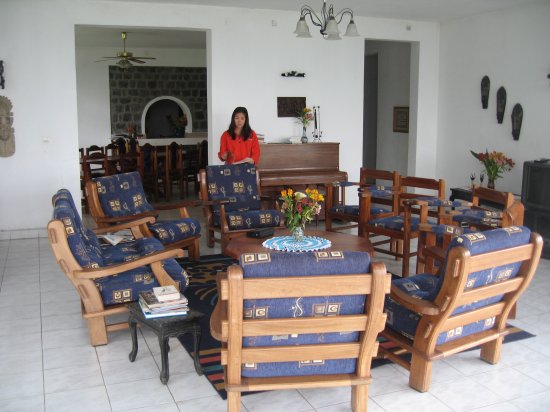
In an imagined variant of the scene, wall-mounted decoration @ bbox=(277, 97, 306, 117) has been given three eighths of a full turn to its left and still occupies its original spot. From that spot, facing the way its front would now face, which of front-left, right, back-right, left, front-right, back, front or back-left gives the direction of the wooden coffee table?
back-right

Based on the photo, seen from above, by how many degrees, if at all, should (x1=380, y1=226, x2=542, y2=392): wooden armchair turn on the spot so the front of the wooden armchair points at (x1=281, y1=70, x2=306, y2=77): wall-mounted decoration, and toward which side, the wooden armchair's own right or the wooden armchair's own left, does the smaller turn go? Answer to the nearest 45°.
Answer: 0° — it already faces it

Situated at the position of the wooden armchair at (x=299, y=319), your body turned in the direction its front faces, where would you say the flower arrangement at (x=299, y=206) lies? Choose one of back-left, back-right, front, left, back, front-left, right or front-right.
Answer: front

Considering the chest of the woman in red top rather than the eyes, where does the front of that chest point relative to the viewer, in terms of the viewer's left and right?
facing the viewer

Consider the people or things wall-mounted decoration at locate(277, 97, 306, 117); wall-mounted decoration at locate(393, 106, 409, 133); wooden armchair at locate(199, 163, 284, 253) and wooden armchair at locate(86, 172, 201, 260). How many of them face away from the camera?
0

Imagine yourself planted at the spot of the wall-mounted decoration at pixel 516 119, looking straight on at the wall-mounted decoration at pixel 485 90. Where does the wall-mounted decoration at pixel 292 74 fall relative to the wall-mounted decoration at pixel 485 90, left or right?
left

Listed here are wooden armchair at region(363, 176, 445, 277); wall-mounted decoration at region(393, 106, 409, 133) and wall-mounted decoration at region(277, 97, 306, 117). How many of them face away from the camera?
0

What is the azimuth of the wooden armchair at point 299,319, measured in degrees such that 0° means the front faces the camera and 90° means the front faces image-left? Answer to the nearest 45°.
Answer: approximately 180°

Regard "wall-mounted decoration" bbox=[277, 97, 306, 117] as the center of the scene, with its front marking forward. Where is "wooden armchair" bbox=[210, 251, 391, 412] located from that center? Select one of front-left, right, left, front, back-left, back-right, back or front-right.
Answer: front

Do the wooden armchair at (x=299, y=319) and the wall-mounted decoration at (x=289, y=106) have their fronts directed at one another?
yes

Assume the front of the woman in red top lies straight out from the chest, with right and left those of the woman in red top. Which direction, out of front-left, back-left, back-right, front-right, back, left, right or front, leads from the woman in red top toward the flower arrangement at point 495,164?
left

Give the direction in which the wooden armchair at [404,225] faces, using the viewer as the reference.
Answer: facing the viewer and to the left of the viewer

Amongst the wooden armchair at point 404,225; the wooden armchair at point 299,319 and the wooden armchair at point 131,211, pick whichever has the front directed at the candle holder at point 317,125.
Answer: the wooden armchair at point 299,319

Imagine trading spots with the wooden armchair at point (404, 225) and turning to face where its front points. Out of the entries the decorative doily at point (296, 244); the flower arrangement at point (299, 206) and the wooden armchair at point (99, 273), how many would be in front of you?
3

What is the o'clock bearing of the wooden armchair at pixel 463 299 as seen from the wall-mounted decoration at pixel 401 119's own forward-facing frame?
The wooden armchair is roughly at 12 o'clock from the wall-mounted decoration.

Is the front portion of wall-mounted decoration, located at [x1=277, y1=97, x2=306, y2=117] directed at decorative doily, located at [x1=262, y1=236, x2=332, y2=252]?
yes

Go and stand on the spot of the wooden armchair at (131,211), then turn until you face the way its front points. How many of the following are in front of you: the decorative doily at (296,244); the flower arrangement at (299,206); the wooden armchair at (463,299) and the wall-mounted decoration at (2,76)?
3

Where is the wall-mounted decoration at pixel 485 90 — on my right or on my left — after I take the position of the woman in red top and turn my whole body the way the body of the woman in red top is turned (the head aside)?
on my left

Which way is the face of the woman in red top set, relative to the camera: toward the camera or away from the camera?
toward the camera

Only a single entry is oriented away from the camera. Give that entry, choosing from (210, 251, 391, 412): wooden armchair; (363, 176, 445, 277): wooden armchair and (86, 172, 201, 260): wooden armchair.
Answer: (210, 251, 391, 412): wooden armchair
